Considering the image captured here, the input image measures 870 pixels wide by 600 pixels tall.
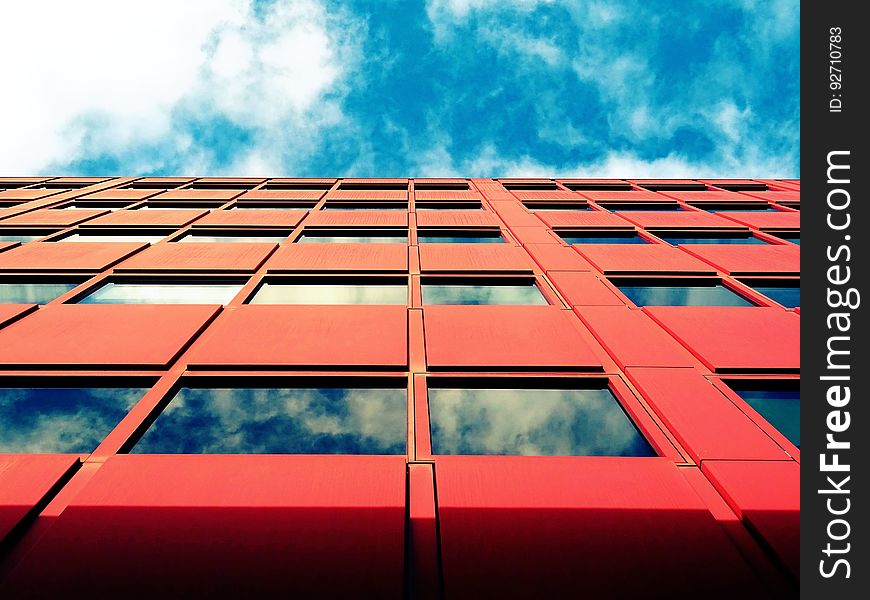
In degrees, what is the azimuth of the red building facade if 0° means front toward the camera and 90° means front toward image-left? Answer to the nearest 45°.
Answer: approximately 0°
